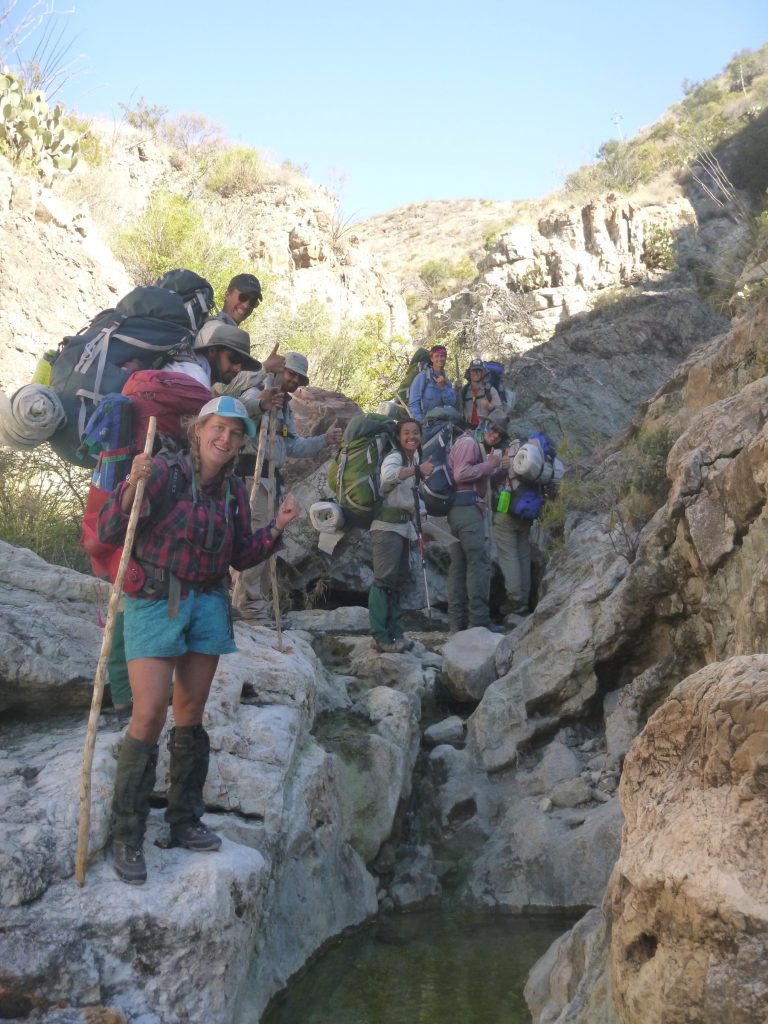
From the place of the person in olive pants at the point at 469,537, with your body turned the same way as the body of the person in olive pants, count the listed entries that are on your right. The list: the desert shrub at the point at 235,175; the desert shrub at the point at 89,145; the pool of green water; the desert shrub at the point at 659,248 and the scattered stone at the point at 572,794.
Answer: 2

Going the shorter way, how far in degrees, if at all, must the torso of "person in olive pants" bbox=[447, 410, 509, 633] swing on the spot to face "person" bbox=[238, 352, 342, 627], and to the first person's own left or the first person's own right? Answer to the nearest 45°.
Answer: approximately 135° to the first person's own right

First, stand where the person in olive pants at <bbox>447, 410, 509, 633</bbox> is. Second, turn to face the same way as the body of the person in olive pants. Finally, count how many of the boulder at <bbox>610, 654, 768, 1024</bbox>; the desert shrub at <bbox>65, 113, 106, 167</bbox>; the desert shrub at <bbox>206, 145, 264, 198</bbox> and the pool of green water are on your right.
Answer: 2

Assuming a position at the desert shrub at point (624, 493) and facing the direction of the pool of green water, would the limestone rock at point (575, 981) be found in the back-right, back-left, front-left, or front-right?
front-left

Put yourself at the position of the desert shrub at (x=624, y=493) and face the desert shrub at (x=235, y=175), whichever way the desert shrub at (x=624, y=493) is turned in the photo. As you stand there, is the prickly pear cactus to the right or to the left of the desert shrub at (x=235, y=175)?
left

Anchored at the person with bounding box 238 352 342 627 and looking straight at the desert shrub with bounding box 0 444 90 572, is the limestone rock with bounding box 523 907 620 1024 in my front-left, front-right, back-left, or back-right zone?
back-left

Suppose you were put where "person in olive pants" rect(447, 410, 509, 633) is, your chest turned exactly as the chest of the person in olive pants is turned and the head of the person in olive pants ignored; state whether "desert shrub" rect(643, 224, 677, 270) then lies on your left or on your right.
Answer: on your left
